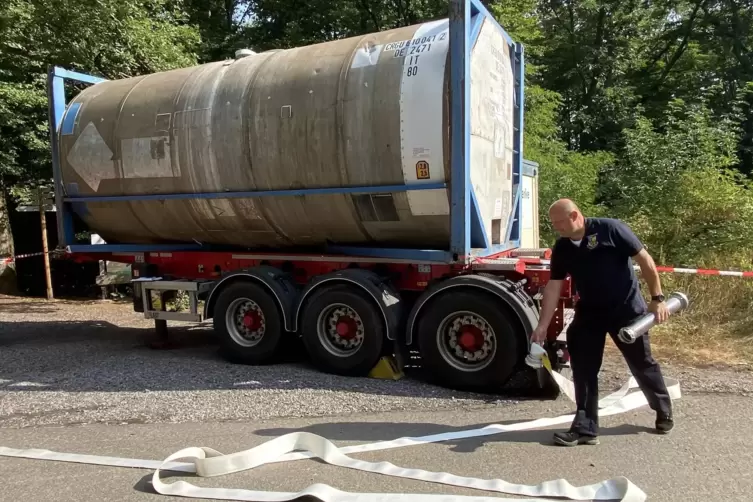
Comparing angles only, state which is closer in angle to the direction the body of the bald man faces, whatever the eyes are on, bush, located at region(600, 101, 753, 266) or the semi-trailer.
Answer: the semi-trailer

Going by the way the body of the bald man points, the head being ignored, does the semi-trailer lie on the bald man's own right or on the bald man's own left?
on the bald man's own right

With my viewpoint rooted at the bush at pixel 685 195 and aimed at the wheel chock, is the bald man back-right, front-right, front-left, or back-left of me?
front-left

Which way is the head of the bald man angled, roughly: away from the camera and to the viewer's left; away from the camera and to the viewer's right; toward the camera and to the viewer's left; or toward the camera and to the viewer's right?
toward the camera and to the viewer's left

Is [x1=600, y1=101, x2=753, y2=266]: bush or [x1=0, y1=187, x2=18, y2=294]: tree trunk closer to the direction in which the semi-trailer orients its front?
the tree trunk

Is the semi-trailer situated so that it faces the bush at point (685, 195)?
no

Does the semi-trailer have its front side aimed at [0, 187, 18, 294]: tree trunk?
yes

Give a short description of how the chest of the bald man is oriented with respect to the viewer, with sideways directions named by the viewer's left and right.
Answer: facing the viewer and to the left of the viewer

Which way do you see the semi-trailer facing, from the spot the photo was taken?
facing away from the viewer and to the left of the viewer

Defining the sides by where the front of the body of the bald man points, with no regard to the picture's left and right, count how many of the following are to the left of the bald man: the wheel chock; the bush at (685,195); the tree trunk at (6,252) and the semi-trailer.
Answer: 0

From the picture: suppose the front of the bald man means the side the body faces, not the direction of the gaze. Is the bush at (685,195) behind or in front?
behind

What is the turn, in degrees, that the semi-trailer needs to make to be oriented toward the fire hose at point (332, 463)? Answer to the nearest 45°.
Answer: approximately 135° to its left

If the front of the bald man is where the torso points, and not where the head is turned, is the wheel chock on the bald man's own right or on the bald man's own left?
on the bald man's own right

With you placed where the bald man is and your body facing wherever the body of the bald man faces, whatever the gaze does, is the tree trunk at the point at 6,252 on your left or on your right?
on your right

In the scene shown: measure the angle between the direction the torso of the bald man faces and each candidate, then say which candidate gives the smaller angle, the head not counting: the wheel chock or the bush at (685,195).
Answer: the wheel chock

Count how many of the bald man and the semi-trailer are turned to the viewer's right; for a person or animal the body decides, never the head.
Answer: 0
